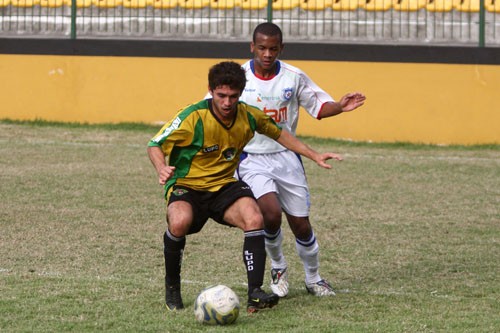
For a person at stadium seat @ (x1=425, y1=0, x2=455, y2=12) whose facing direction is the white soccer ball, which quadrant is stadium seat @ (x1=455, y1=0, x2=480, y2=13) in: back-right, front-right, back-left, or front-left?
back-left

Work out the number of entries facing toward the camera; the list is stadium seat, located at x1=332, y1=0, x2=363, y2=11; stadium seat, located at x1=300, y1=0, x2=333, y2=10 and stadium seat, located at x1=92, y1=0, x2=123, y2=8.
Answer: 3

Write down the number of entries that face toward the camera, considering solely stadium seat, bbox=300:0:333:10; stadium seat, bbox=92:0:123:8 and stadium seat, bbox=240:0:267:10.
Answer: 3

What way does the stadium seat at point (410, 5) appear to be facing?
toward the camera

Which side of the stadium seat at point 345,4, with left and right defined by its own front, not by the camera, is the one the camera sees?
front

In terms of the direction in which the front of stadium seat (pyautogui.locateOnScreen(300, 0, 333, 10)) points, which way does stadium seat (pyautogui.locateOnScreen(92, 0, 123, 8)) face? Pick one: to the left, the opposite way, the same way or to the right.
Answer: the same way

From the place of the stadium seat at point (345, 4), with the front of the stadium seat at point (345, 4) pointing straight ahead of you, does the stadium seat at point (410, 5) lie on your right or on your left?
on your left

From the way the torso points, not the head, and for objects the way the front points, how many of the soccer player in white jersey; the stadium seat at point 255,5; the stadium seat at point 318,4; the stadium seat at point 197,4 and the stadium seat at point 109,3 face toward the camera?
5

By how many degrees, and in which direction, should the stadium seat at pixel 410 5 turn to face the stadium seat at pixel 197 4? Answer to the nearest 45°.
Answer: approximately 90° to its right

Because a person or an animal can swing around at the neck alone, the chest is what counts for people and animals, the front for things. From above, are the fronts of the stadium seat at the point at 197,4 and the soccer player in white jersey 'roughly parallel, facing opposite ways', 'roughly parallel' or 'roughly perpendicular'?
roughly parallel

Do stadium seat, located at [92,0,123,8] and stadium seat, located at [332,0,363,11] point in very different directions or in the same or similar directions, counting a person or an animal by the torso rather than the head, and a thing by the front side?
same or similar directions

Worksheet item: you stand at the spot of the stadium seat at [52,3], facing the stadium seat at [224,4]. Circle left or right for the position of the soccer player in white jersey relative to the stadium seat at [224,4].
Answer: right
